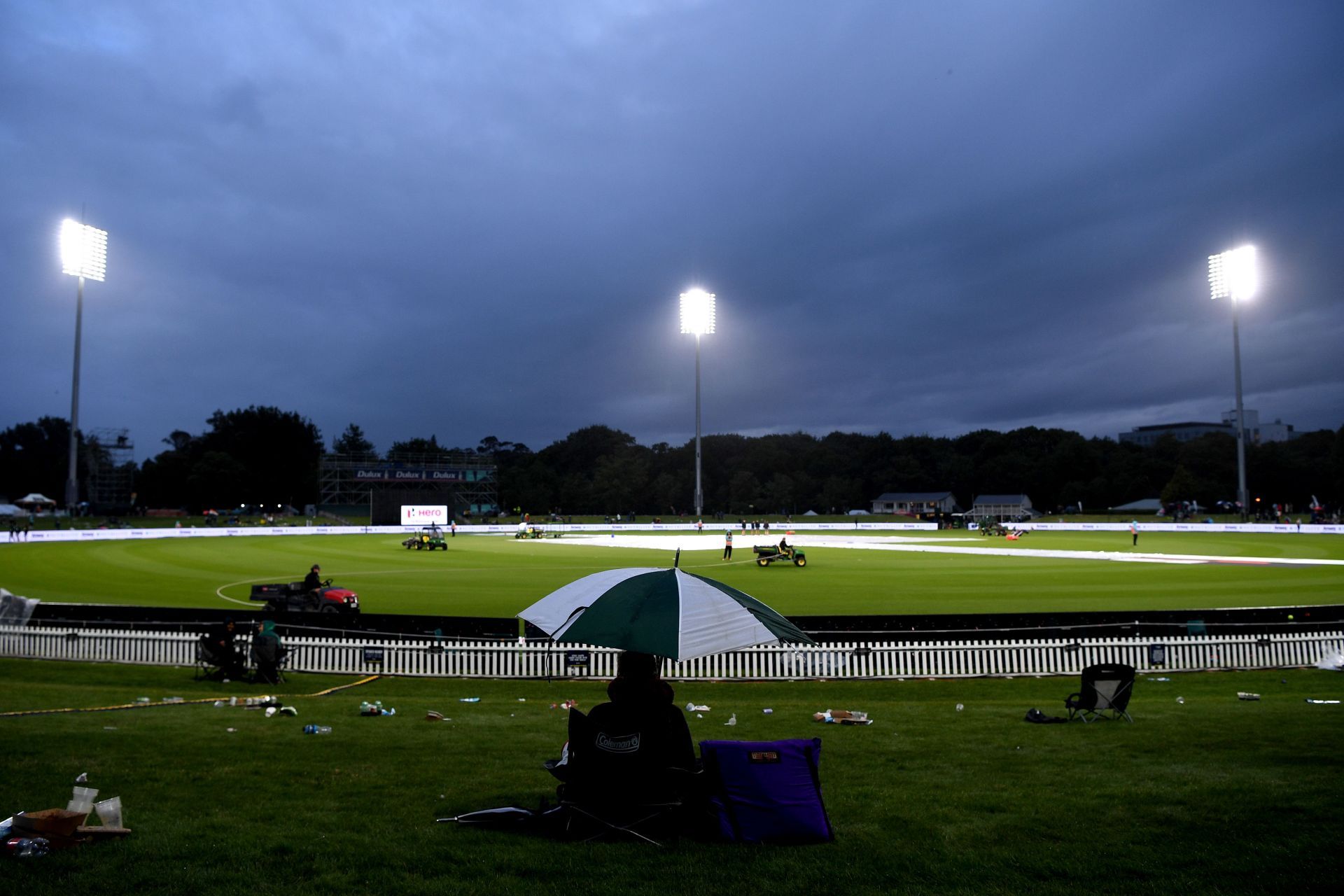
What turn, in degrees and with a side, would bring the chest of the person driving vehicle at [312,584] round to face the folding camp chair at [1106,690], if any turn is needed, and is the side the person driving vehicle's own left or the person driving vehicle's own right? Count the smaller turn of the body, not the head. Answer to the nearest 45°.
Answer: approximately 45° to the person driving vehicle's own right

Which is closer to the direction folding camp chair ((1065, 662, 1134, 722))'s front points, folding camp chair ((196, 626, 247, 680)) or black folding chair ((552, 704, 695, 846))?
the folding camp chair

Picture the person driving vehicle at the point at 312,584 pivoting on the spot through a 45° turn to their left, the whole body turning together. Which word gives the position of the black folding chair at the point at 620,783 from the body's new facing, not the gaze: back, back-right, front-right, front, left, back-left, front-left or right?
back-right

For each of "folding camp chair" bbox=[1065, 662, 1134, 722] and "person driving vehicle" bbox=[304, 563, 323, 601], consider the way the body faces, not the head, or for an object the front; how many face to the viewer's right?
1

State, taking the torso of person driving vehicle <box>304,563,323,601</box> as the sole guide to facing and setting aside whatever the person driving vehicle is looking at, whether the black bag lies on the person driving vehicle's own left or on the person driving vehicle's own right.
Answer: on the person driving vehicle's own right

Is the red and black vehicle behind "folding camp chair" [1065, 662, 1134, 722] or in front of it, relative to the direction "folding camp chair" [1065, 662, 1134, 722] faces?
in front

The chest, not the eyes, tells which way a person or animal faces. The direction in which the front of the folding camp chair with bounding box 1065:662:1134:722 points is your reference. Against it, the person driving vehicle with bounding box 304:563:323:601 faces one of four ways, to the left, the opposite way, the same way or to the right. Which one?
to the right

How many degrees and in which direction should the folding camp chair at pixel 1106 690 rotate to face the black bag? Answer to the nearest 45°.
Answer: approximately 45° to its left

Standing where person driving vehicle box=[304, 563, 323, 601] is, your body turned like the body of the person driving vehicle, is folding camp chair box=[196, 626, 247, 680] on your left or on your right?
on your right

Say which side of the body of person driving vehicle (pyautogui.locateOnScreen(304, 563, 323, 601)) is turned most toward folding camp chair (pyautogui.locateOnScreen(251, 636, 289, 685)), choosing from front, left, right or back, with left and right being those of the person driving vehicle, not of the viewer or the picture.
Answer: right

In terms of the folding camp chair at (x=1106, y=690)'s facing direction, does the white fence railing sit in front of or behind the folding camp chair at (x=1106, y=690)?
in front

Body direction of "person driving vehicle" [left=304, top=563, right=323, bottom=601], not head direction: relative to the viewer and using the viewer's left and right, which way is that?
facing to the right of the viewer

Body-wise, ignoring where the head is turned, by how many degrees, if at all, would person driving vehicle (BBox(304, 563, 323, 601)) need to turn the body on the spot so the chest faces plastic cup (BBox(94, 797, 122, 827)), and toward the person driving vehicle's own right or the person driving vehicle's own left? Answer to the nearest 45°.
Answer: approximately 90° to the person driving vehicle's own right

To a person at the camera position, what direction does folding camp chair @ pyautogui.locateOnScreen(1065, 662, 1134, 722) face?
facing away from the viewer and to the left of the viewer

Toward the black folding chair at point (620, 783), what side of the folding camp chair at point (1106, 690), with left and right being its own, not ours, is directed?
left
